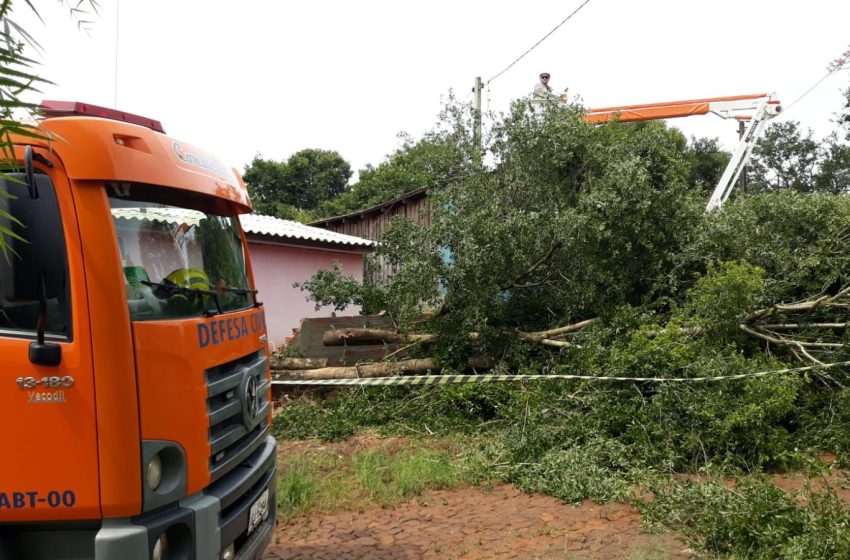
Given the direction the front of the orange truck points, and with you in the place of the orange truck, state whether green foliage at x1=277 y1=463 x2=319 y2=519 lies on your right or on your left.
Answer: on your left

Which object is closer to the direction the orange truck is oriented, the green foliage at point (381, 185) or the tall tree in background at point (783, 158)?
the tall tree in background

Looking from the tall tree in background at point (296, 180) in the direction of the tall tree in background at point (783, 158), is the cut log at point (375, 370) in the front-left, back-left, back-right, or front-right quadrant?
front-right

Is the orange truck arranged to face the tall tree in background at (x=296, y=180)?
no

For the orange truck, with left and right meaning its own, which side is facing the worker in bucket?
left

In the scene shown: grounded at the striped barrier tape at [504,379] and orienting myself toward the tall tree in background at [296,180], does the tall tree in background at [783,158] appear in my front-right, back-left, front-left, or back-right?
front-right

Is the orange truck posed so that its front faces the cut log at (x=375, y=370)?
no

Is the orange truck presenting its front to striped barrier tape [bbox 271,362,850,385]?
no

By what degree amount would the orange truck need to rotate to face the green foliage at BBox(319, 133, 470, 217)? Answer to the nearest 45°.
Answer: approximately 90° to its left

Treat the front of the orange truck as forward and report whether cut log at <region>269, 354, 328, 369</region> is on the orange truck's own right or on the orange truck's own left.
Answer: on the orange truck's own left

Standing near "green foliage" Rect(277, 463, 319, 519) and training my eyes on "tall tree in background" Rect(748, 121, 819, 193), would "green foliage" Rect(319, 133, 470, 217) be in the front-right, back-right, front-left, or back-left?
front-left
